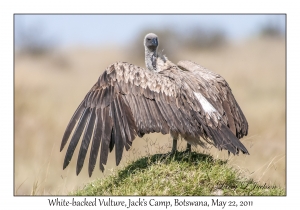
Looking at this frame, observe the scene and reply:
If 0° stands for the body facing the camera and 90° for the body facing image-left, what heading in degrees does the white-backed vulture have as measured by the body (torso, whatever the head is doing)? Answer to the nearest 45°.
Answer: approximately 135°
